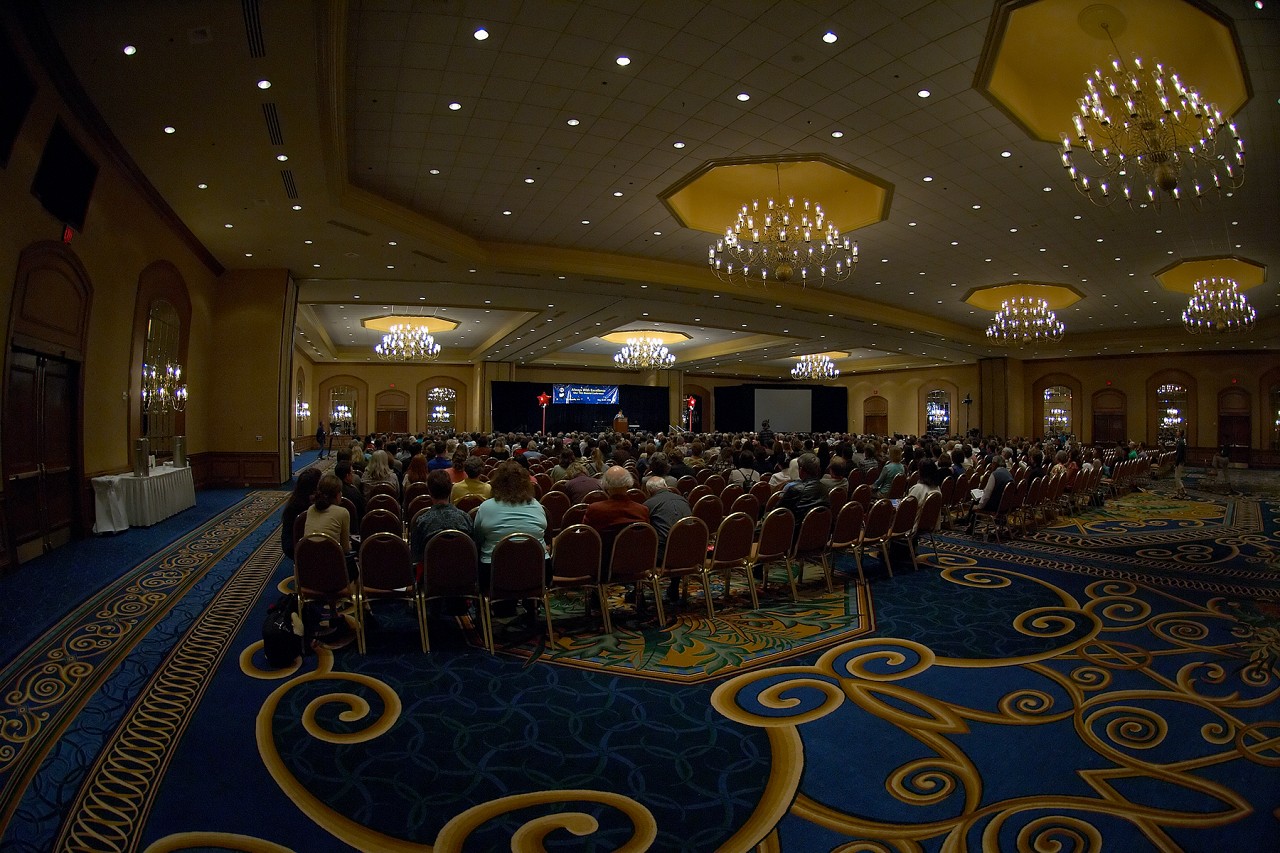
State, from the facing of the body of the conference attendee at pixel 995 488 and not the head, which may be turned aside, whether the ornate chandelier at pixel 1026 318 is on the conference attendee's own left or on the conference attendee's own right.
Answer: on the conference attendee's own right

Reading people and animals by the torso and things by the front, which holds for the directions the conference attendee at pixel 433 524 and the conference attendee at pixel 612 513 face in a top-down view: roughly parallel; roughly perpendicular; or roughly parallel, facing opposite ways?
roughly parallel

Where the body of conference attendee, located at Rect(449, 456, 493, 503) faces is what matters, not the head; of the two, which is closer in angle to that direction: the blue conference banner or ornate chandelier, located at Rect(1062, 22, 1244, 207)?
the blue conference banner

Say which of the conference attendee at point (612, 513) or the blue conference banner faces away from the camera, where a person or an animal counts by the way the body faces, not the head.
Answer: the conference attendee

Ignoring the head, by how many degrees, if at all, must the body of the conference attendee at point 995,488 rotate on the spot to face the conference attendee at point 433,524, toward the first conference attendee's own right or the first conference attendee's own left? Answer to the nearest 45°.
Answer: approximately 90° to the first conference attendee's own left

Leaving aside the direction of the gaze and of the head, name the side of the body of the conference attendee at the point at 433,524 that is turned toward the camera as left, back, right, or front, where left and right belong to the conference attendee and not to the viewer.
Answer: back

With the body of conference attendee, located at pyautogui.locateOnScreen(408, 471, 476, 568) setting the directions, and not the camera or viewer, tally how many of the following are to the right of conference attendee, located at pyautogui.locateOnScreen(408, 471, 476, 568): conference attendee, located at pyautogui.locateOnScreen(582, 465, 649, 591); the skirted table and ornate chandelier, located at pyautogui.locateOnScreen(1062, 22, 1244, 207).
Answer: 2

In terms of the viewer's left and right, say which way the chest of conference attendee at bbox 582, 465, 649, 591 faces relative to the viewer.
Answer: facing away from the viewer

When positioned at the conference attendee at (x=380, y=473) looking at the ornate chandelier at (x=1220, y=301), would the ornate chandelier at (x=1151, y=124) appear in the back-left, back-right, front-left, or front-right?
front-right

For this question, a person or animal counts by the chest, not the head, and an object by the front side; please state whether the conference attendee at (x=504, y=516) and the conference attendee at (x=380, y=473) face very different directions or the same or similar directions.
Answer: same or similar directions

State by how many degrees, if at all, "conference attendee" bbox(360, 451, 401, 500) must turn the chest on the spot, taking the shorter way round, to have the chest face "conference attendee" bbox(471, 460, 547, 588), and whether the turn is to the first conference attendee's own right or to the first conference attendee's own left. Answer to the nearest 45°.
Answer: approximately 180°

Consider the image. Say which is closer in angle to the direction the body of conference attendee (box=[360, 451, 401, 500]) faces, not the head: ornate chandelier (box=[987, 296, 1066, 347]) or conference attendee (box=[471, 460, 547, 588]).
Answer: the ornate chandelier

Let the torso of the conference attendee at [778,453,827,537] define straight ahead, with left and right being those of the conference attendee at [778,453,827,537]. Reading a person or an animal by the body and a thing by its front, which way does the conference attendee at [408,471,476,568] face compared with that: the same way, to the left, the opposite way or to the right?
the same way

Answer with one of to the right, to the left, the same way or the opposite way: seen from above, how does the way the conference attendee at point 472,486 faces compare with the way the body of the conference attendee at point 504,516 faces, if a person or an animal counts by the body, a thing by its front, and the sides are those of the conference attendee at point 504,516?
the same way

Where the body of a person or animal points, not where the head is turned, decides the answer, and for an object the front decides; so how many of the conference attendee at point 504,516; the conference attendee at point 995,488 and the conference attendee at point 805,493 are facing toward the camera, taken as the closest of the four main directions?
0

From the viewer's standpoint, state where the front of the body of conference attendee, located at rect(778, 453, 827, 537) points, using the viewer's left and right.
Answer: facing away from the viewer and to the left of the viewer

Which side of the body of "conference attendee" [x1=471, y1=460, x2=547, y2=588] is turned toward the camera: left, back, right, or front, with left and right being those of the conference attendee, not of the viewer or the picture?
back

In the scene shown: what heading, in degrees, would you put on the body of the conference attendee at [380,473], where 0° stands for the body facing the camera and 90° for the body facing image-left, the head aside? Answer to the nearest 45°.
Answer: approximately 180°

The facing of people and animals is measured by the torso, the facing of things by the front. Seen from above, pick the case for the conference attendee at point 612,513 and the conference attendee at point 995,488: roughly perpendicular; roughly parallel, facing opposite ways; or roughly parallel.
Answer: roughly parallel

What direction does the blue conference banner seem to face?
toward the camera

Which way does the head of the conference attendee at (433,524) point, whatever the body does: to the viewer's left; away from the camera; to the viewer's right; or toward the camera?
away from the camera
